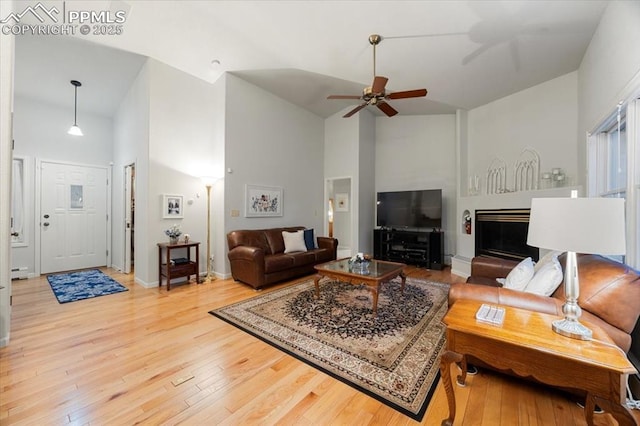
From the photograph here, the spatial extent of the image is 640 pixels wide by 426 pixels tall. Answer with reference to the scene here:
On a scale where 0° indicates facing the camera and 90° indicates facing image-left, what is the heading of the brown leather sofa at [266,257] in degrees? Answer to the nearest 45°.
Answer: approximately 315°

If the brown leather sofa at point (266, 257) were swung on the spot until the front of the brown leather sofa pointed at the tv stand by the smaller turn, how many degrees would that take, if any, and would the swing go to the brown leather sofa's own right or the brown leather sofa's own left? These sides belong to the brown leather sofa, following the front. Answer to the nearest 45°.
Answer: approximately 45° to the brown leather sofa's own left

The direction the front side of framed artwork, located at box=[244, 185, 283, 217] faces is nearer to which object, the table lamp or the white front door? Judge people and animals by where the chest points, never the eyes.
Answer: the table lamp

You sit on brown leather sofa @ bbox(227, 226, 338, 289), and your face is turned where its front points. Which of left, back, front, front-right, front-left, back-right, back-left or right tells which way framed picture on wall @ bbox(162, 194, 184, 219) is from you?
back-right

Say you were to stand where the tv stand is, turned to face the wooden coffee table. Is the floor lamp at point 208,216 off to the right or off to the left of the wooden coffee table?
right

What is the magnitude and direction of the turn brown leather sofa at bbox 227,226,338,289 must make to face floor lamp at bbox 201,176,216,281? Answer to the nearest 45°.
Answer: approximately 135° to its right
